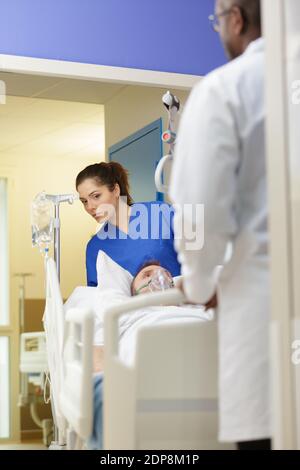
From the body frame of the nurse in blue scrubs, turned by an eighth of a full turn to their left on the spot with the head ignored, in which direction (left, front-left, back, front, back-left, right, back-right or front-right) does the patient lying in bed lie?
front

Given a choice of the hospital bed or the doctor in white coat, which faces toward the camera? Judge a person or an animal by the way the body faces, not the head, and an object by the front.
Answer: the hospital bed

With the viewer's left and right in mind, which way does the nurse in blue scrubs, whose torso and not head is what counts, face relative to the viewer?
facing the viewer and to the left of the viewer

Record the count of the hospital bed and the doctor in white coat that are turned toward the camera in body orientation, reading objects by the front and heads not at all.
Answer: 1

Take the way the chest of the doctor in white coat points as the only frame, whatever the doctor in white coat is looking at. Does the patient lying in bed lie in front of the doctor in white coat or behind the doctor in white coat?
in front

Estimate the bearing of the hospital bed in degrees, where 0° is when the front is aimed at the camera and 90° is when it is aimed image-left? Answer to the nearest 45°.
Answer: approximately 0°

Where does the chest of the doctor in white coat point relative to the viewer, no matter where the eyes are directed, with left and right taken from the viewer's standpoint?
facing away from the viewer and to the left of the viewer

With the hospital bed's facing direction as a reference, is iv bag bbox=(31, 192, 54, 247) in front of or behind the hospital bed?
behind

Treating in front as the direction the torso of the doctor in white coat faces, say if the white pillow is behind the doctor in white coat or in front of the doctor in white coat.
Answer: in front
